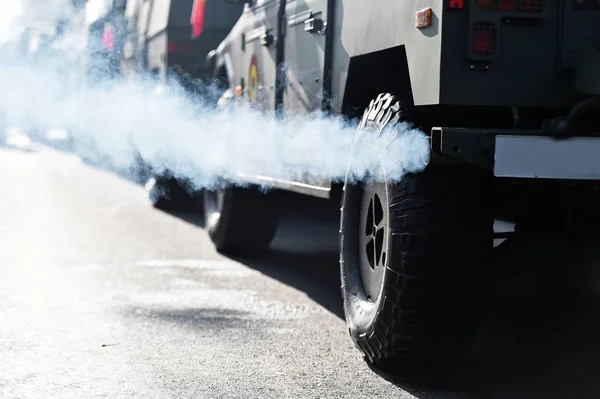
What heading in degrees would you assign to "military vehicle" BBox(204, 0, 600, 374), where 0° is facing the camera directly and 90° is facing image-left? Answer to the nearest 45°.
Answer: approximately 135°

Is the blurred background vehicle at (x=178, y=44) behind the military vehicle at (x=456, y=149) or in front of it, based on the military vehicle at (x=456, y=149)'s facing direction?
in front
